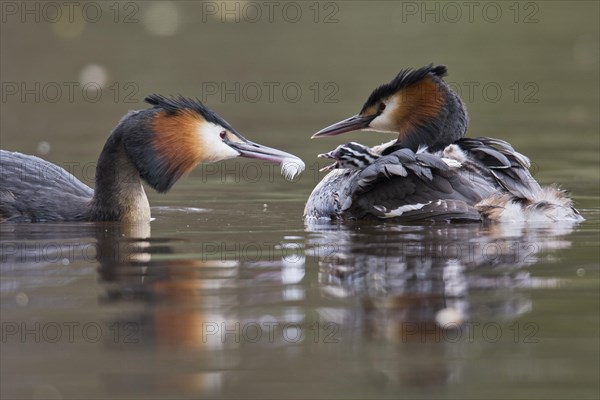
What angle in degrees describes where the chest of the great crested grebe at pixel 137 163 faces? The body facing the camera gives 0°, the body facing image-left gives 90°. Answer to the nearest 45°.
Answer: approximately 270°

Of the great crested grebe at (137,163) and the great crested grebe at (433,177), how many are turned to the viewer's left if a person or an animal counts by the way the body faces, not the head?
1

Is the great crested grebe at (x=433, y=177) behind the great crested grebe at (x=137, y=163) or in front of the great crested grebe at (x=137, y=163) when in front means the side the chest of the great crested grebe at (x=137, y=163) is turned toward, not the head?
in front

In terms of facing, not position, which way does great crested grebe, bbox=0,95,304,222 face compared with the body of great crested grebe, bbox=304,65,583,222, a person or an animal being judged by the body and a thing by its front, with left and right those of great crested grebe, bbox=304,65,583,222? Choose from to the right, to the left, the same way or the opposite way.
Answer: the opposite way

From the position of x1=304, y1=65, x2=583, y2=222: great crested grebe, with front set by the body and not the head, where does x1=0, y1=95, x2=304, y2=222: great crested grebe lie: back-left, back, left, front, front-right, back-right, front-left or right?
front

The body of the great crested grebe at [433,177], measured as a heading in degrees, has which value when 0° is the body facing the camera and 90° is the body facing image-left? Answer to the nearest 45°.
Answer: approximately 90°
